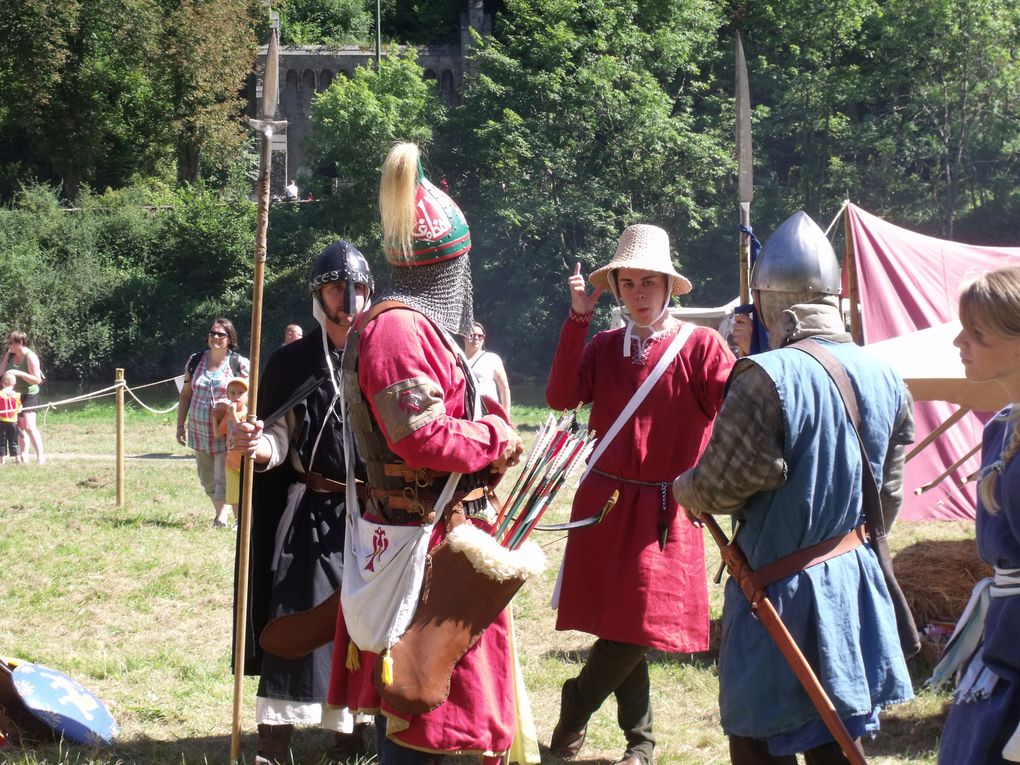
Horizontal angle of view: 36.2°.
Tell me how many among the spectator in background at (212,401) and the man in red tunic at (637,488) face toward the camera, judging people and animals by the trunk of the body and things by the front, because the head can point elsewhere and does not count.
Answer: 2

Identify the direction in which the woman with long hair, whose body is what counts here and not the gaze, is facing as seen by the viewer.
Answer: to the viewer's left

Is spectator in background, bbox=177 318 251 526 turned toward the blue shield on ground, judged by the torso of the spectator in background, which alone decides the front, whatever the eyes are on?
yes

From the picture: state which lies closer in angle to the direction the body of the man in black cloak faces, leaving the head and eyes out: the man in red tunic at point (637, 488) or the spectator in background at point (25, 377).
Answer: the man in red tunic

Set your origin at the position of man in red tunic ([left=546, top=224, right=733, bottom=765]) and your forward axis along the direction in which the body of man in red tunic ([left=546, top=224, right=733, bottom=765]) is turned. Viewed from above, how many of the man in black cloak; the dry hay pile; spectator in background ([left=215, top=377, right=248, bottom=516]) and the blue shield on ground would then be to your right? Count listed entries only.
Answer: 3

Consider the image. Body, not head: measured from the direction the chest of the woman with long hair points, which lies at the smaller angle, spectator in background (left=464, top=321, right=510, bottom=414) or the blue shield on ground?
the blue shield on ground

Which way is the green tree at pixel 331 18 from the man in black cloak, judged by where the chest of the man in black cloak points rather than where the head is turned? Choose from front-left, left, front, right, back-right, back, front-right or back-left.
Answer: back-left

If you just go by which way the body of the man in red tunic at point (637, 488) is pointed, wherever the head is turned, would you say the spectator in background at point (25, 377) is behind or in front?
behind

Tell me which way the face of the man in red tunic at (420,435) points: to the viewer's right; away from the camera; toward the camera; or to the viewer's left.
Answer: to the viewer's right
